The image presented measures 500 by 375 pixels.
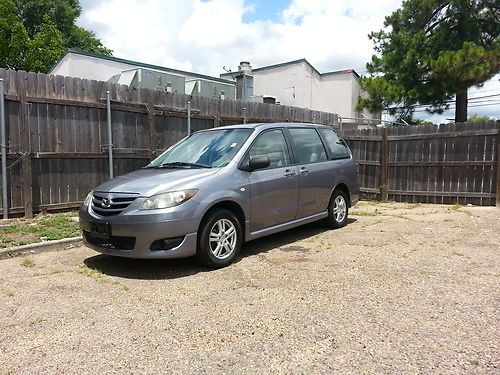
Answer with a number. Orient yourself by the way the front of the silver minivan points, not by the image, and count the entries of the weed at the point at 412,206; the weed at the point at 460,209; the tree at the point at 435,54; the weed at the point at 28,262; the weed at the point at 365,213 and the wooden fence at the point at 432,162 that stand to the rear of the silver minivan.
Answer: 5

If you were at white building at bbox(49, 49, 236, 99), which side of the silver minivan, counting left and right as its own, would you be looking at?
right

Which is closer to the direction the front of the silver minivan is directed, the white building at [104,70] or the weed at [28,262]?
the weed

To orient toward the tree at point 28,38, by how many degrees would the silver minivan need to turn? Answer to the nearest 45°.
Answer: approximately 90° to its right

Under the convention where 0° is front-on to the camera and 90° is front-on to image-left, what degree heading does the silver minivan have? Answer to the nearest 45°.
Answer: approximately 45°

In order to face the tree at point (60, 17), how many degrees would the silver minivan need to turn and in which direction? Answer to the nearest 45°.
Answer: approximately 90° to its right

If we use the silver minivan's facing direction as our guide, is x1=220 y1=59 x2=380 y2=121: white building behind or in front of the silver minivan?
behind

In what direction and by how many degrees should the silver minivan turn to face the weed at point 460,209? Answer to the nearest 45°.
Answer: approximately 180°

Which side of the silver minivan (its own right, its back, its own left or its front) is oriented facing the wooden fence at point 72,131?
right

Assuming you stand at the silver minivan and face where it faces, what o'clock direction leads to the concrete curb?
The concrete curb is roughly at 2 o'clock from the silver minivan.

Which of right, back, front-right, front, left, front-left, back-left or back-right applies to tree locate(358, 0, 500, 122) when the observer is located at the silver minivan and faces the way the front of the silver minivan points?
back

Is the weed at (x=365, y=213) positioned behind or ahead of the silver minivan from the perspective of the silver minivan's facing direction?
behind

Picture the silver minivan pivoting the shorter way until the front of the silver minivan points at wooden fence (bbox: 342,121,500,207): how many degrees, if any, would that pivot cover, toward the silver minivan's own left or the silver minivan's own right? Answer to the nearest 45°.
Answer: approximately 180°

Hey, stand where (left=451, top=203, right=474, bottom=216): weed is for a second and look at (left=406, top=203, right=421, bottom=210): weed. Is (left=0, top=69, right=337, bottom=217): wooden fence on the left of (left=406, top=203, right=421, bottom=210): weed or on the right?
left
